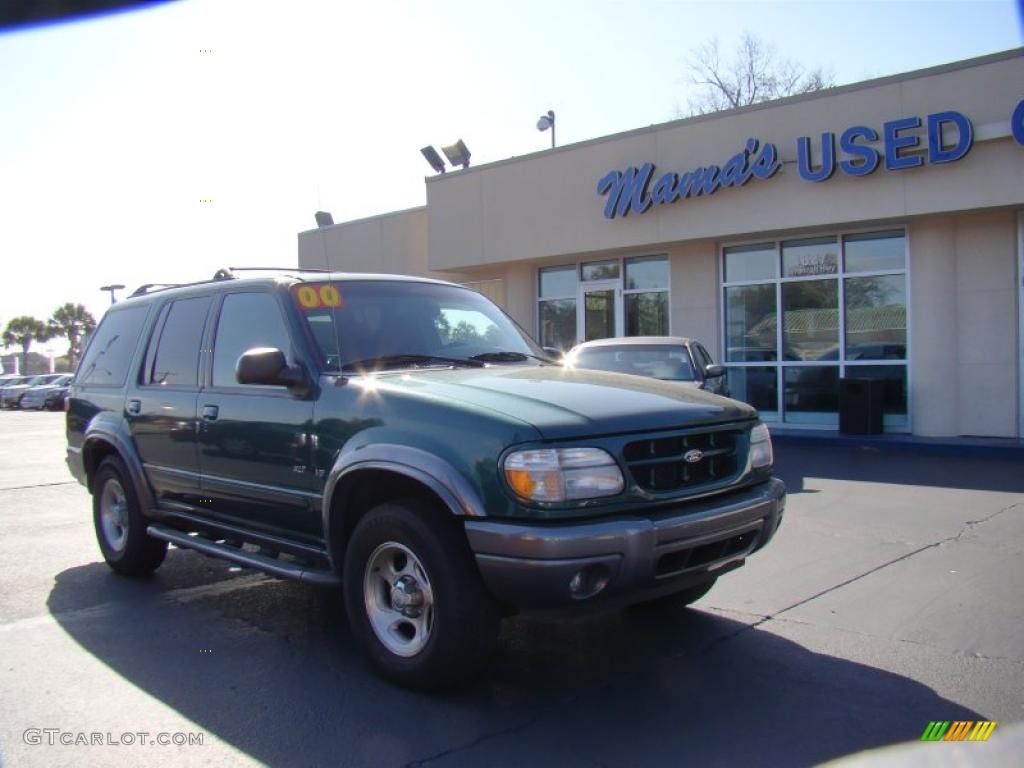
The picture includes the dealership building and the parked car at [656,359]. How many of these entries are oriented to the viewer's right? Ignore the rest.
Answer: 0

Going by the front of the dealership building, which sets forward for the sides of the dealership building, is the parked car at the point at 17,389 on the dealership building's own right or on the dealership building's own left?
on the dealership building's own right

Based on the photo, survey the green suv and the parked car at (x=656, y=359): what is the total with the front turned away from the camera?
0

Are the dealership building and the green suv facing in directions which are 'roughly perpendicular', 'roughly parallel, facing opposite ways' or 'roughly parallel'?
roughly perpendicular

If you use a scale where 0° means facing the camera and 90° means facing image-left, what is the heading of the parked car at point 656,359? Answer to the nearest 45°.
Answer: approximately 45°

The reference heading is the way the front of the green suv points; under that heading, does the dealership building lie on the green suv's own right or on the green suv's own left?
on the green suv's own left

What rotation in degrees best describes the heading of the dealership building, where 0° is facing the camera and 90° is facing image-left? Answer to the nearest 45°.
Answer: approximately 45°

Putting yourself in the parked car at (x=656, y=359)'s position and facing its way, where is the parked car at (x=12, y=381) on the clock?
the parked car at (x=12, y=381) is roughly at 3 o'clock from the parked car at (x=656, y=359).

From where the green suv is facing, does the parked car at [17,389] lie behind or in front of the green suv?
behind

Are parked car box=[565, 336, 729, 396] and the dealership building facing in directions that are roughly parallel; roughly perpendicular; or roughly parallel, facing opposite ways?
roughly parallel

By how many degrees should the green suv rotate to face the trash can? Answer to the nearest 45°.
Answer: approximately 90° to its left

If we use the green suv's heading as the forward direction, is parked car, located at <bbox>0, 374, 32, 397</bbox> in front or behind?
behind

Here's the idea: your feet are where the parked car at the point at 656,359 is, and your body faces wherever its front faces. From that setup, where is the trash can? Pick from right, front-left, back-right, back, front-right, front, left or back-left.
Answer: back
